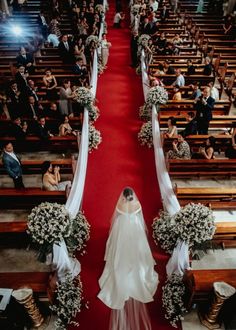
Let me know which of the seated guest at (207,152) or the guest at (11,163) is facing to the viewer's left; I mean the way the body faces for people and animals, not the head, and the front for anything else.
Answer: the seated guest at (207,152)

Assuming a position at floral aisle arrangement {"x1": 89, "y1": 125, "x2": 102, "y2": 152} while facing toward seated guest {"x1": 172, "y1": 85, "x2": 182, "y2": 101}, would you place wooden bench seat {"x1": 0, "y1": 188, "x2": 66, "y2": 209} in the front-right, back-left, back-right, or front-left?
back-right

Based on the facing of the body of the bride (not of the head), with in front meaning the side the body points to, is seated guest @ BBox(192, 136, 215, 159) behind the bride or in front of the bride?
in front

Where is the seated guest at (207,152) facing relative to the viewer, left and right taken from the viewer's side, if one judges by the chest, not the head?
facing to the left of the viewer

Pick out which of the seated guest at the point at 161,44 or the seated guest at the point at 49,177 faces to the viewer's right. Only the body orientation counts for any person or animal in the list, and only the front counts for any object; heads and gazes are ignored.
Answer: the seated guest at the point at 49,177

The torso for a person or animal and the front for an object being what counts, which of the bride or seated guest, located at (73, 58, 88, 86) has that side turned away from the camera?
the bride
